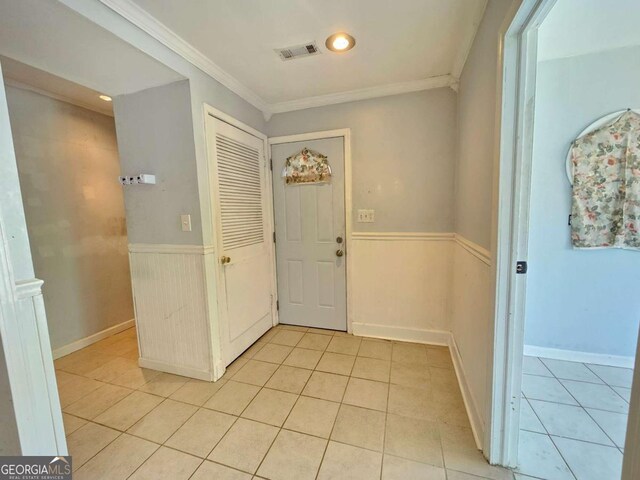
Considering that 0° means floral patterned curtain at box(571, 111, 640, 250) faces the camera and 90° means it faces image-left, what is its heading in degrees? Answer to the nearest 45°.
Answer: approximately 0°

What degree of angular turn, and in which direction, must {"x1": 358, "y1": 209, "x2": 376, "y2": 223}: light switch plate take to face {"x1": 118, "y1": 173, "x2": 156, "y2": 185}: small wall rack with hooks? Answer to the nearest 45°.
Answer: approximately 45° to its right

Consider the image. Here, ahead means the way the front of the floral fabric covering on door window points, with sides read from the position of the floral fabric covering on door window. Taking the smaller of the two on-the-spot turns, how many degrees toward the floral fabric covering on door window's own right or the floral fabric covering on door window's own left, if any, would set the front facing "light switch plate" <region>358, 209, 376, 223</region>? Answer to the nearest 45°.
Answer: approximately 90° to the floral fabric covering on door window's own left

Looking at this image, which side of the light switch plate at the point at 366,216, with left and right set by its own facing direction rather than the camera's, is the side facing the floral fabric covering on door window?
right

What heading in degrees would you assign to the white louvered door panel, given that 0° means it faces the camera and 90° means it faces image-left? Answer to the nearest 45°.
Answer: approximately 315°

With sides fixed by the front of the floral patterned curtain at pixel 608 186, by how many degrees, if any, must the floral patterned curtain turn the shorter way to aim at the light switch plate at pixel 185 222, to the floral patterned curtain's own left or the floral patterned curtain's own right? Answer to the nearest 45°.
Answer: approximately 45° to the floral patterned curtain's own right

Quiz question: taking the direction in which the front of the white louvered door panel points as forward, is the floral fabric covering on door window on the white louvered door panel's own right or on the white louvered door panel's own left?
on the white louvered door panel's own left

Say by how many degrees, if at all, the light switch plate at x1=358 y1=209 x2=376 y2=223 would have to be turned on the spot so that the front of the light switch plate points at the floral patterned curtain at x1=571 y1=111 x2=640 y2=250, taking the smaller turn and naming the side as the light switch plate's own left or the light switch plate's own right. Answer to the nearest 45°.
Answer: approximately 90° to the light switch plate's own left

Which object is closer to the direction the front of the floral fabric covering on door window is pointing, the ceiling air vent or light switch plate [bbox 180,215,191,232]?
the ceiling air vent

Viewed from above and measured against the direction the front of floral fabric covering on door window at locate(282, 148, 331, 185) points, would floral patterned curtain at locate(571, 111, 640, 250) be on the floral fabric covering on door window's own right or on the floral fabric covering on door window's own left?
on the floral fabric covering on door window's own left

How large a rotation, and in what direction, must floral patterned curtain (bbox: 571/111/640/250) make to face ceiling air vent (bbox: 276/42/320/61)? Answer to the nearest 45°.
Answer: approximately 45° to its right
